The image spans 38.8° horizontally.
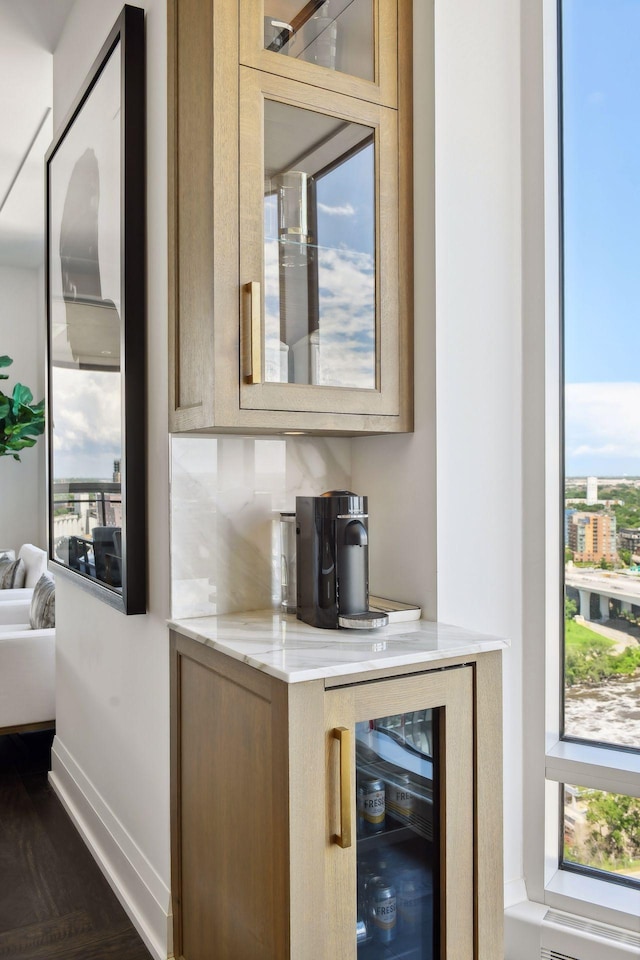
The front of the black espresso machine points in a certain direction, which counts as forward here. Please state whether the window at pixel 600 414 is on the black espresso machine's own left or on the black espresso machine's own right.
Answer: on the black espresso machine's own left

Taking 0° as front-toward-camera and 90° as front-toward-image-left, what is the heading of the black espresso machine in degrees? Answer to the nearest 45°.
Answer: approximately 315°

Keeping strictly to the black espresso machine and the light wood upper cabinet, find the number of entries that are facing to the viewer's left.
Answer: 0
